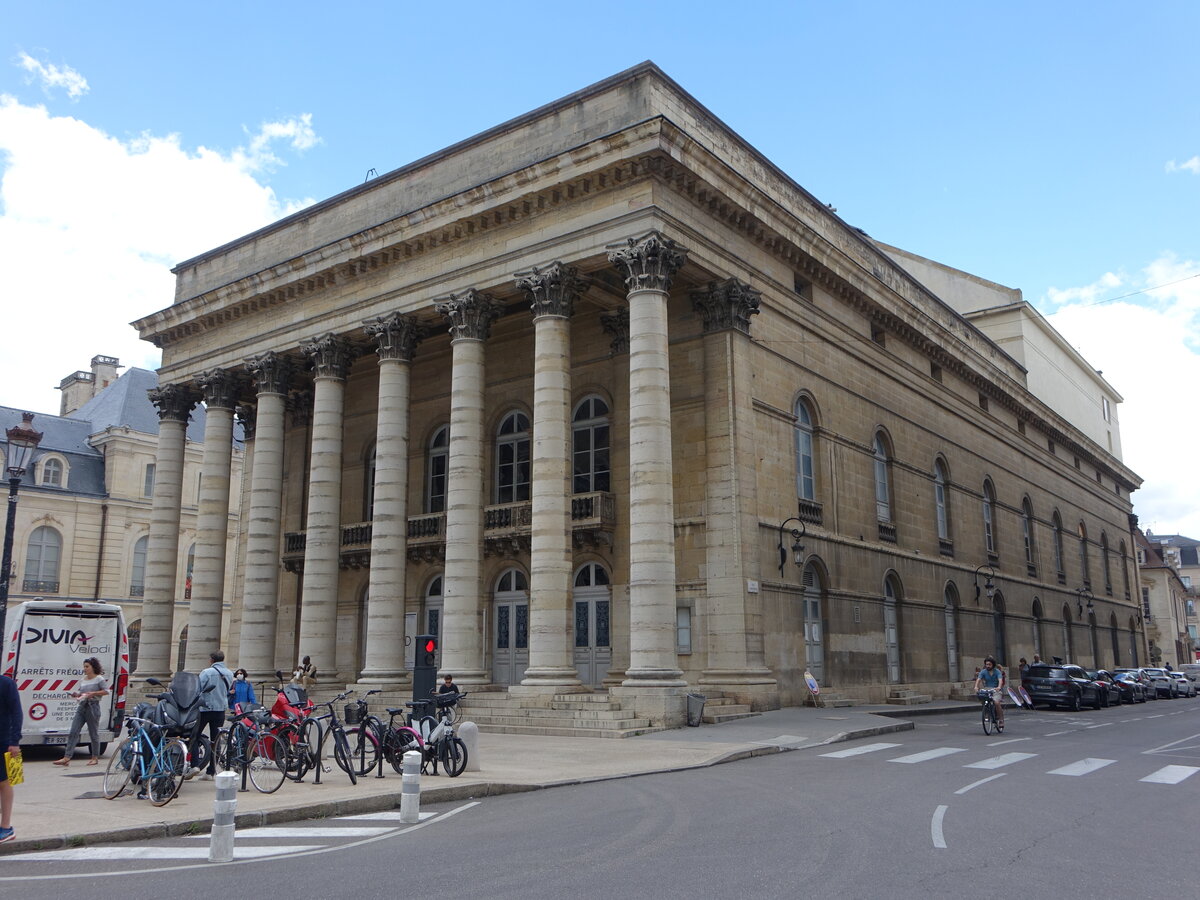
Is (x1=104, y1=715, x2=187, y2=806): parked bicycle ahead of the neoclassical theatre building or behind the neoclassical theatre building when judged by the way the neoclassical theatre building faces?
ahead

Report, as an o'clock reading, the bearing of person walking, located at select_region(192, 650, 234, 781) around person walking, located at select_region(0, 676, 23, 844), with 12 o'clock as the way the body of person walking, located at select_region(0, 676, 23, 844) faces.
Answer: person walking, located at select_region(192, 650, 234, 781) is roughly at 10 o'clock from person walking, located at select_region(0, 676, 23, 844).

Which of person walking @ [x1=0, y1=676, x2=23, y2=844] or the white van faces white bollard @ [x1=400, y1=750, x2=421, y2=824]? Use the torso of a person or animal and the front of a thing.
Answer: the person walking

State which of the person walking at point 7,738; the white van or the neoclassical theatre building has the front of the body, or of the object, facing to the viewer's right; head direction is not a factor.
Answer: the person walking

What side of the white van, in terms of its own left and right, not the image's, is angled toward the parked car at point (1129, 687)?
right

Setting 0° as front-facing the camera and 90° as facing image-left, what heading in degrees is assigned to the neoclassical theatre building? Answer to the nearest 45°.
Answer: approximately 45°

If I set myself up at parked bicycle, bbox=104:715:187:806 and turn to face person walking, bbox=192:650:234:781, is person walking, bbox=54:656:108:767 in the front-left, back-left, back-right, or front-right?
front-left

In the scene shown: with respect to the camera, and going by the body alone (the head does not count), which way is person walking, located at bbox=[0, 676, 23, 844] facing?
to the viewer's right

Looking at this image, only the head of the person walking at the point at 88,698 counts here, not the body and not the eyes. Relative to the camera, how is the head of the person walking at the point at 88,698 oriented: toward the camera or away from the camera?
toward the camera

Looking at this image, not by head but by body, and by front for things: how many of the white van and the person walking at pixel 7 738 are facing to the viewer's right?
1

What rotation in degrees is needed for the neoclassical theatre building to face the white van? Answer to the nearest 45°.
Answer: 0° — it already faces it

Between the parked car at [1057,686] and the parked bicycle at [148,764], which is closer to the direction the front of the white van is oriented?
the parked car

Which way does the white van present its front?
away from the camera

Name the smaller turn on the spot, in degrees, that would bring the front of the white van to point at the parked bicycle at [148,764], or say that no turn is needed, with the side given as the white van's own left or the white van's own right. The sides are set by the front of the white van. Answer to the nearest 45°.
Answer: approximately 180°

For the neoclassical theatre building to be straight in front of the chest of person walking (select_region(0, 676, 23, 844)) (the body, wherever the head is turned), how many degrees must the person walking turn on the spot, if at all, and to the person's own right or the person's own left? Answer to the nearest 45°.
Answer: approximately 45° to the person's own left
